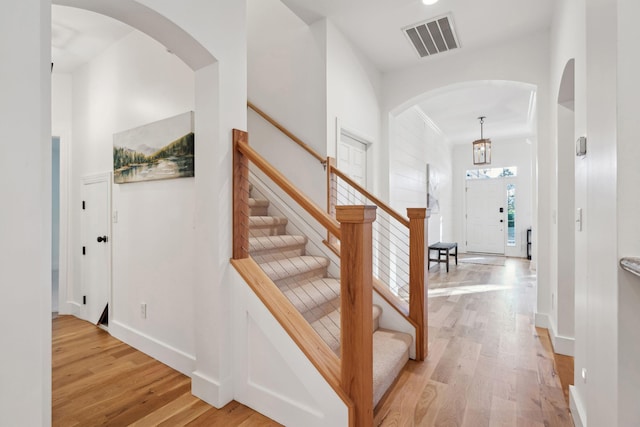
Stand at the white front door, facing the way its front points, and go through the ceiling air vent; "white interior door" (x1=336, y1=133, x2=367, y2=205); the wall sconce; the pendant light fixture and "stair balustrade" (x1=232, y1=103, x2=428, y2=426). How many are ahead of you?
5

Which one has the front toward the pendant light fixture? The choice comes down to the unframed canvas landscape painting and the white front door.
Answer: the white front door

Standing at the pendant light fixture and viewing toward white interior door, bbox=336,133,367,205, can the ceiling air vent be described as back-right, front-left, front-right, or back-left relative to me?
front-left

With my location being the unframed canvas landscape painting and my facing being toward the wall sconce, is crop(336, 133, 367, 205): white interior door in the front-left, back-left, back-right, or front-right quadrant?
front-left

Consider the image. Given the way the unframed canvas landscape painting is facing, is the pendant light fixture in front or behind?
behind

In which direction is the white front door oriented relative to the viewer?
toward the camera

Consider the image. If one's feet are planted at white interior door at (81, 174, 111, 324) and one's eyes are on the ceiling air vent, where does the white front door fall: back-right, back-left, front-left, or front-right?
front-left

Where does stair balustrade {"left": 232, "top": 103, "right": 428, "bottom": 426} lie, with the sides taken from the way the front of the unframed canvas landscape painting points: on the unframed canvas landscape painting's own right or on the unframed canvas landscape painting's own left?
on the unframed canvas landscape painting's own left

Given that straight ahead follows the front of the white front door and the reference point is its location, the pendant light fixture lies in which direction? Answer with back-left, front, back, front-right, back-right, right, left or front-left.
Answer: front

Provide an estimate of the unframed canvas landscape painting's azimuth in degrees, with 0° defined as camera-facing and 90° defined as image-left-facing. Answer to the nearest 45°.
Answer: approximately 45°

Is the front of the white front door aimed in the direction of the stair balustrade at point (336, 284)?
yes

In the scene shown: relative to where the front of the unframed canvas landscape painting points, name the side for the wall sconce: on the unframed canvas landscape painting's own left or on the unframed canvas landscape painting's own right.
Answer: on the unframed canvas landscape painting's own left
